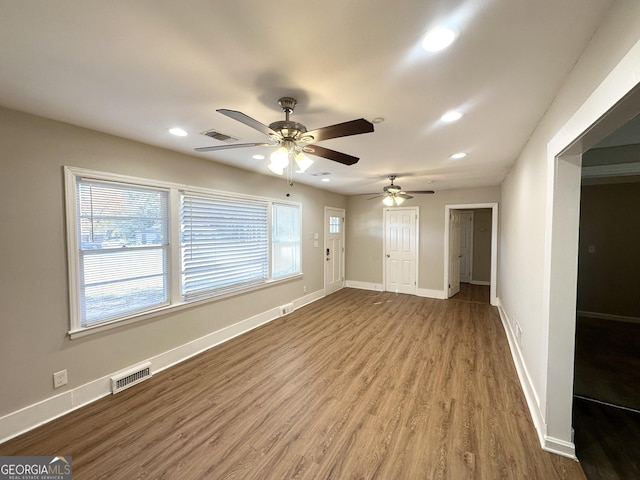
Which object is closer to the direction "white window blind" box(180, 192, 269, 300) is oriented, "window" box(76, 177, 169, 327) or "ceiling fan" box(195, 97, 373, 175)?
the ceiling fan

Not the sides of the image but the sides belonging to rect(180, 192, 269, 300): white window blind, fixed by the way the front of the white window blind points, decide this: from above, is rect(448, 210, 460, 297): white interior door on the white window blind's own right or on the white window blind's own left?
on the white window blind's own left

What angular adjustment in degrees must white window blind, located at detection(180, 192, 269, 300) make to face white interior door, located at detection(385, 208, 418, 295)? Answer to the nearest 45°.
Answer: approximately 45° to its left

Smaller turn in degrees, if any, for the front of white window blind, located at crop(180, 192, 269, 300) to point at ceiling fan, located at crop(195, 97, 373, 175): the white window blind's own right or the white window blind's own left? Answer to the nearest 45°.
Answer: approximately 45° to the white window blind's own right

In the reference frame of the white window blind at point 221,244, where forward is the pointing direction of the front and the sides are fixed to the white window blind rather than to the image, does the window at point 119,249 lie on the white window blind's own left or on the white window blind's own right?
on the white window blind's own right

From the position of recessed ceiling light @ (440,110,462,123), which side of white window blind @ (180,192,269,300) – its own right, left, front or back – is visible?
front

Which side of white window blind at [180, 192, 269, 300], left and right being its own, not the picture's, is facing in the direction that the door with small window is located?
left

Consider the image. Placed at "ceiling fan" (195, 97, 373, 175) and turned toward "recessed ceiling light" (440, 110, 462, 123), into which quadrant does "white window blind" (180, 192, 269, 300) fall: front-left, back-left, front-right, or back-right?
back-left

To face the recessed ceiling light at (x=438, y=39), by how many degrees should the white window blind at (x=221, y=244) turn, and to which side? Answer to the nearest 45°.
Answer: approximately 45° to its right

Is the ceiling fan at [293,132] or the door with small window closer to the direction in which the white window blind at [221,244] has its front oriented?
the ceiling fan

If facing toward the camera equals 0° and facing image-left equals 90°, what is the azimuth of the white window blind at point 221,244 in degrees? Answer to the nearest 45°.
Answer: approximately 315°
